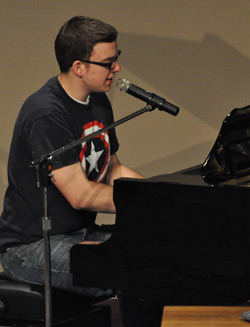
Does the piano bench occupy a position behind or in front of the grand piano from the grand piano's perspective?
in front

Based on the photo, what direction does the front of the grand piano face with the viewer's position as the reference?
facing to the left of the viewer

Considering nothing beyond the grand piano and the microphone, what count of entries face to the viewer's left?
2

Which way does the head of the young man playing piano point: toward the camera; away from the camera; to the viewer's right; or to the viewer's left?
to the viewer's right

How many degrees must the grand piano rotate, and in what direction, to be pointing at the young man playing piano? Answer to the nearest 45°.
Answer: approximately 45° to its right

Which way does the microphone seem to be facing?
to the viewer's left
